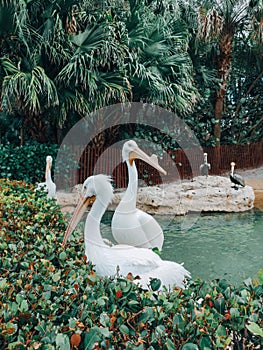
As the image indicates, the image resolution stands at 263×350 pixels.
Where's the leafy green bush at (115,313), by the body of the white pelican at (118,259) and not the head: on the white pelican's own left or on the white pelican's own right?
on the white pelican's own left

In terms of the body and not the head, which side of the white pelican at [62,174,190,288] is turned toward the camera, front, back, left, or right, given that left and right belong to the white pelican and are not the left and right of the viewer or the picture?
left

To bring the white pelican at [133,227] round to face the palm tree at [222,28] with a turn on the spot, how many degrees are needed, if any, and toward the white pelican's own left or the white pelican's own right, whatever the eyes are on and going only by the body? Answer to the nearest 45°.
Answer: approximately 135° to the white pelican's own right

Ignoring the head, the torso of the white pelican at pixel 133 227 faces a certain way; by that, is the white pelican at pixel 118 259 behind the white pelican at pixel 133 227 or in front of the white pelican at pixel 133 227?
in front

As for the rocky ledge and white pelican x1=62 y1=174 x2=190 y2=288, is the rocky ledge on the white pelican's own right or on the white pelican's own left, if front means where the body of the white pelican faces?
on the white pelican's own right

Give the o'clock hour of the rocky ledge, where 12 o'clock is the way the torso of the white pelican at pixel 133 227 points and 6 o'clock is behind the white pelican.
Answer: The rocky ledge is roughly at 5 o'clock from the white pelican.

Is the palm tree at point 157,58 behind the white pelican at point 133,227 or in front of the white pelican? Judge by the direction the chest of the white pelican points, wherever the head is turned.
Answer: behind
